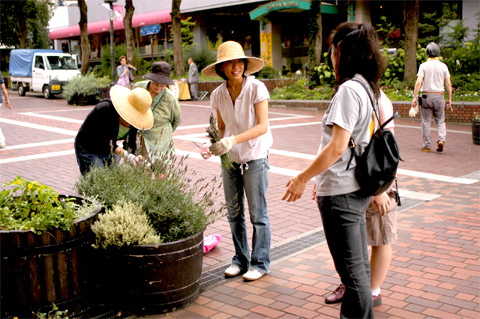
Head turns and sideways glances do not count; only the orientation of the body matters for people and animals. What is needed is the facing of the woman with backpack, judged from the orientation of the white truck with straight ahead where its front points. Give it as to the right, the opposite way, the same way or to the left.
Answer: the opposite way

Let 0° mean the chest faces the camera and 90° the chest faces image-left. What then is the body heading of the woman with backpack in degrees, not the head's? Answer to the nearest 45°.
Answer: approximately 90°

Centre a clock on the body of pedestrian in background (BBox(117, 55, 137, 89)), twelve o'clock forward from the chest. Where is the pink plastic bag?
The pink plastic bag is roughly at 12 o'clock from the pedestrian in background.

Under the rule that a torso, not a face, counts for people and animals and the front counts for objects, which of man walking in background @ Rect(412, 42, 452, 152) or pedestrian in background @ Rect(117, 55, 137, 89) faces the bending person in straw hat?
the pedestrian in background

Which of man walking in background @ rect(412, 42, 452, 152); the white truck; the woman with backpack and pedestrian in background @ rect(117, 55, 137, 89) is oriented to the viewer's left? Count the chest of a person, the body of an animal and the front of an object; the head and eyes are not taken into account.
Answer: the woman with backpack

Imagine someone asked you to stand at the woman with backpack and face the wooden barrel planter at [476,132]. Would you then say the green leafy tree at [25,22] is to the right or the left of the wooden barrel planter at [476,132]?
left

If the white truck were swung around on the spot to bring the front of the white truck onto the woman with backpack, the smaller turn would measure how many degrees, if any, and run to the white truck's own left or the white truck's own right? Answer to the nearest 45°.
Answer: approximately 45° to the white truck's own right
